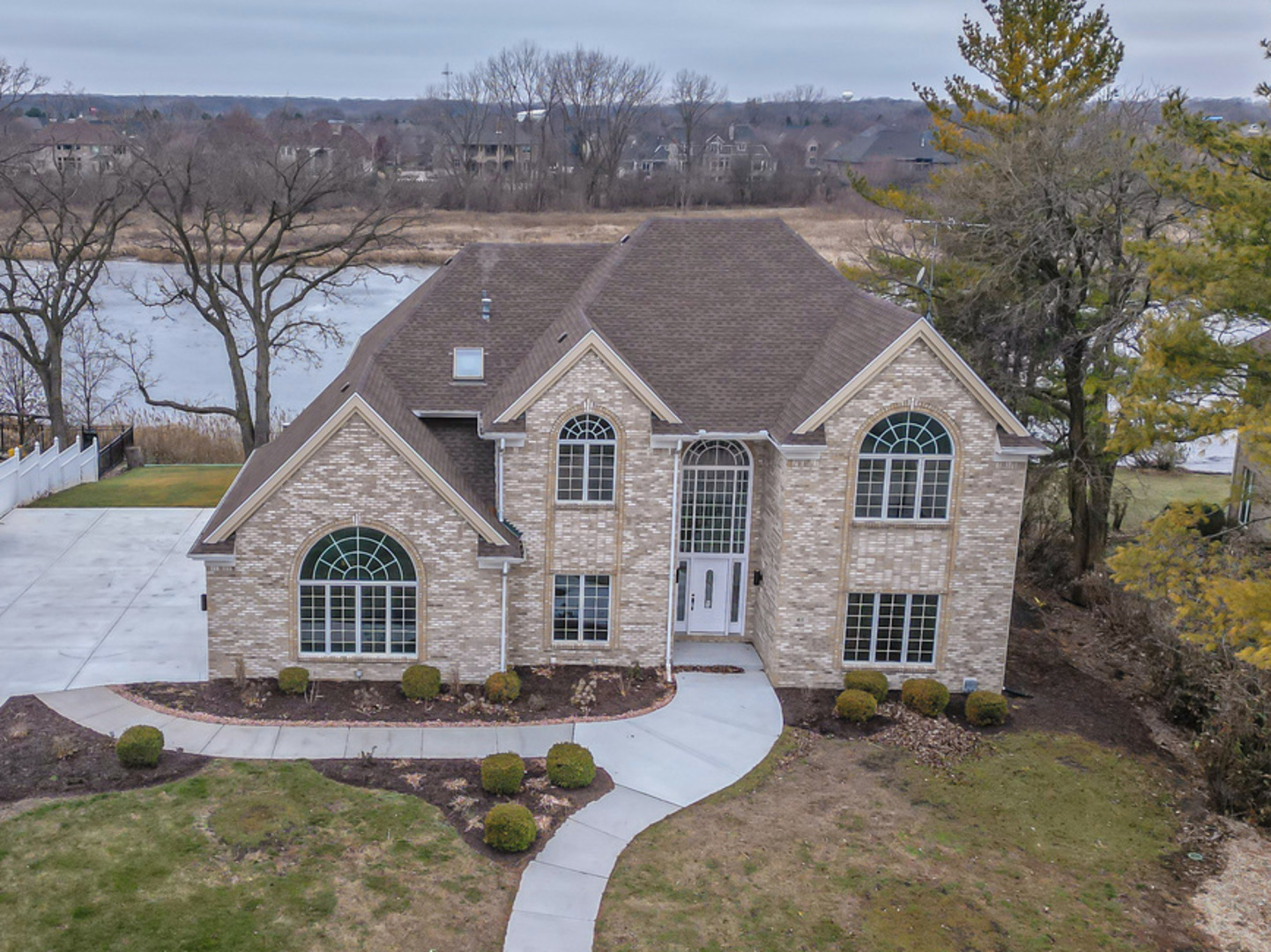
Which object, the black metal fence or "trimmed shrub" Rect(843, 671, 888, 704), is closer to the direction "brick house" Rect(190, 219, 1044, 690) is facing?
the trimmed shrub

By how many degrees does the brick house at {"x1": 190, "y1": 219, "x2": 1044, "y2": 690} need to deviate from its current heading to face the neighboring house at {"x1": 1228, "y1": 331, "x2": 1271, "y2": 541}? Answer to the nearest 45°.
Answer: approximately 135° to its left

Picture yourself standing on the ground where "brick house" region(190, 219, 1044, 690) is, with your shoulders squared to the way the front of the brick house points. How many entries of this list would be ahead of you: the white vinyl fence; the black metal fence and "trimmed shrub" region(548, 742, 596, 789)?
1

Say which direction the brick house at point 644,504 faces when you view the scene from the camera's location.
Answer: facing the viewer

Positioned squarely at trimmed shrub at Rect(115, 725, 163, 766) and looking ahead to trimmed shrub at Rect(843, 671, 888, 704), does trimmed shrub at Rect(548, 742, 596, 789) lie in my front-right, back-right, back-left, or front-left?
front-right

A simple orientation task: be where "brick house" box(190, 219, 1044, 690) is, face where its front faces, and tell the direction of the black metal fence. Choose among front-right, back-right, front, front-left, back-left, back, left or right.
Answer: back-right

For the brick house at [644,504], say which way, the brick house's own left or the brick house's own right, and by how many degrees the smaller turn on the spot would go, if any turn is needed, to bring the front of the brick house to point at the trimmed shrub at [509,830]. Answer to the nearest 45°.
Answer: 0° — it already faces it

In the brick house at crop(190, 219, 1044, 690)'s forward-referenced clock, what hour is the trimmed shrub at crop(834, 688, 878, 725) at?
The trimmed shrub is roughly at 10 o'clock from the brick house.

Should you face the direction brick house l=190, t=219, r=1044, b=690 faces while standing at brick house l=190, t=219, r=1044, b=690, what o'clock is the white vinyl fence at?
The white vinyl fence is roughly at 4 o'clock from the brick house.

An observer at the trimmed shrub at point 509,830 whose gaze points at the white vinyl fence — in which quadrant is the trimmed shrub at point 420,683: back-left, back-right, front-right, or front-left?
front-right

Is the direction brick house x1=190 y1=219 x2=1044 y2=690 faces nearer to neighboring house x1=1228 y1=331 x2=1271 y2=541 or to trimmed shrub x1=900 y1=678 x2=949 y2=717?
the trimmed shrub

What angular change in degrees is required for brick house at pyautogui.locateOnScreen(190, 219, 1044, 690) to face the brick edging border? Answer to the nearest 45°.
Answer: approximately 45° to its right

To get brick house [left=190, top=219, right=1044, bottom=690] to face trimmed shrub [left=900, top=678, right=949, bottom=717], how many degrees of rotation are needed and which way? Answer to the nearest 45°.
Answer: approximately 90° to its left
